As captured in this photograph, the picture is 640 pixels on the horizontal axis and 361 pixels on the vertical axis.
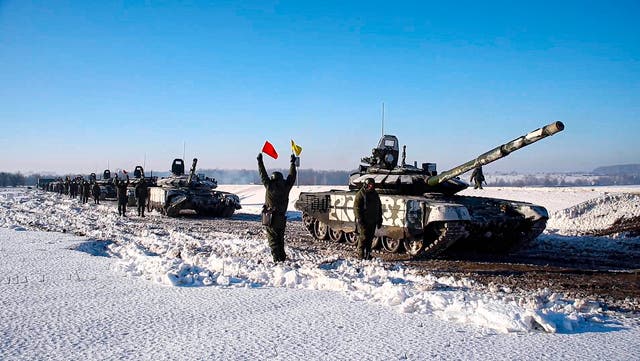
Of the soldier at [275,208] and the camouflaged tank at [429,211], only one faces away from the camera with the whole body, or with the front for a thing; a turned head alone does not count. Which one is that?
the soldier

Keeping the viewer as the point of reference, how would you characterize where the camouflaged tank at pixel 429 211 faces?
facing the viewer and to the right of the viewer

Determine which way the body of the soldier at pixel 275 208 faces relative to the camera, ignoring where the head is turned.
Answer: away from the camera

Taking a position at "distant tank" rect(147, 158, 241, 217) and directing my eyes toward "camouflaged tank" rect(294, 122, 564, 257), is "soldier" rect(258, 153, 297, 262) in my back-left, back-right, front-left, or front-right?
front-right

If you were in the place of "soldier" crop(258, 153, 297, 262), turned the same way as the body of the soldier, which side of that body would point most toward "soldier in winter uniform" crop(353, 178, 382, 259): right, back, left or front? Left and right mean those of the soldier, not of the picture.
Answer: right

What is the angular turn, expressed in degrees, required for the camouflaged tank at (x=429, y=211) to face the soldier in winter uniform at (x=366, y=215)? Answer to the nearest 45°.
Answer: approximately 90° to its right

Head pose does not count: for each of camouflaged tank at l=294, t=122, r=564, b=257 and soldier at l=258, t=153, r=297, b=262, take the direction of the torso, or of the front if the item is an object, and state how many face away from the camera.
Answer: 1

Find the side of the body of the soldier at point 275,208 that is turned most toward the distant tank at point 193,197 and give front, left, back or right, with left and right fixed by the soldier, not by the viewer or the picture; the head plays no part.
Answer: front

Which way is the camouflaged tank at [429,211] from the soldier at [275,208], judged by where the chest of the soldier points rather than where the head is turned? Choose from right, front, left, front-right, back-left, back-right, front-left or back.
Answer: front-right

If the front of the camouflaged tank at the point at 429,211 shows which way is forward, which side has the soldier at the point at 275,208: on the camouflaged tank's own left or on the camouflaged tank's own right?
on the camouflaged tank's own right

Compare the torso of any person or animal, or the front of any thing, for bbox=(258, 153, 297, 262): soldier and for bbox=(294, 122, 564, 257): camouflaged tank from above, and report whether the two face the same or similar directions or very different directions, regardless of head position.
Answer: very different directions

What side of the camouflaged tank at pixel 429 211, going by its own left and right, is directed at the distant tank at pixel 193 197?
back

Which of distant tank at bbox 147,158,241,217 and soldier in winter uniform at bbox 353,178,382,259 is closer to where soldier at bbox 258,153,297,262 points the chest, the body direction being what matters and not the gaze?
the distant tank
